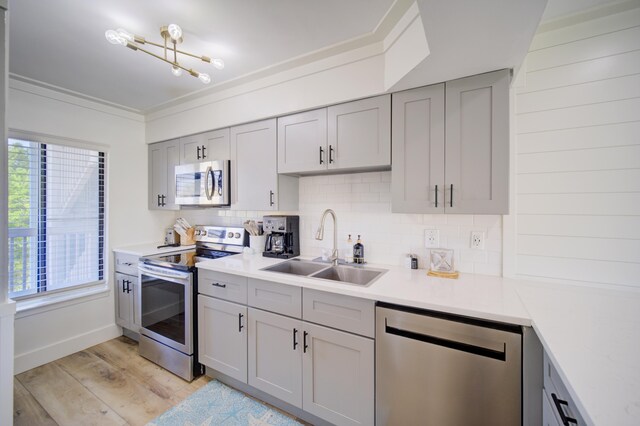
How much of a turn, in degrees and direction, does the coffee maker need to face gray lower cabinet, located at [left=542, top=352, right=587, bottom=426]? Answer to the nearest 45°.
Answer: approximately 90° to its left

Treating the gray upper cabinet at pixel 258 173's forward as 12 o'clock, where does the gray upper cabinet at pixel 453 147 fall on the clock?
the gray upper cabinet at pixel 453 147 is roughly at 9 o'clock from the gray upper cabinet at pixel 258 173.

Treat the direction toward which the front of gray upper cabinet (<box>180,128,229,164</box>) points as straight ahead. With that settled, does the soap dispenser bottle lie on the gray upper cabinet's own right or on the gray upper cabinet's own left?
on the gray upper cabinet's own left

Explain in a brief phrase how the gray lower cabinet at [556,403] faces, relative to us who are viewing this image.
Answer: facing to the left of the viewer

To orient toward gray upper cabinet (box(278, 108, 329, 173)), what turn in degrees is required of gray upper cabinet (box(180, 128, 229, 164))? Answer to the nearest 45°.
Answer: approximately 90° to its left

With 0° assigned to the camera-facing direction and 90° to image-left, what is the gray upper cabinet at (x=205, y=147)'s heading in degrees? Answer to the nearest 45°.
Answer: approximately 45°

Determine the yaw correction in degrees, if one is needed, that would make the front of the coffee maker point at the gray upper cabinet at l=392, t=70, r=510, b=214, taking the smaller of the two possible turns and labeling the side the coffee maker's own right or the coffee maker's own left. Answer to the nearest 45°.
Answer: approximately 90° to the coffee maker's own left
